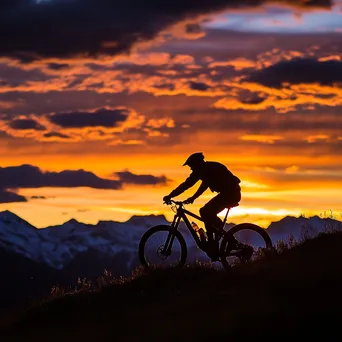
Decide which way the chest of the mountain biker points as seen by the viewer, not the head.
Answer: to the viewer's left
